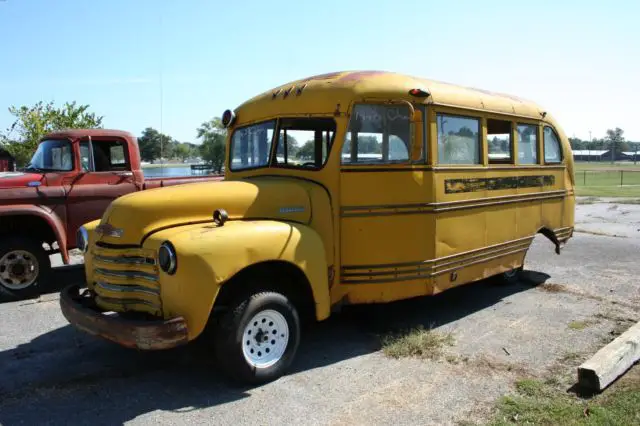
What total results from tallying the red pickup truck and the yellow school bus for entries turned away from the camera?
0

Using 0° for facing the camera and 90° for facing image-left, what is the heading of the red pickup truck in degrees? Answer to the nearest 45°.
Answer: approximately 45°

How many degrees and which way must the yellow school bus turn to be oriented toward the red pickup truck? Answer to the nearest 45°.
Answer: approximately 90° to its right

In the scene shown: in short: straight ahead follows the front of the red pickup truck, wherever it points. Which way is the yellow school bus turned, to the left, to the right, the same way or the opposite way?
the same way

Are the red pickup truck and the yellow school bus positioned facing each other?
no

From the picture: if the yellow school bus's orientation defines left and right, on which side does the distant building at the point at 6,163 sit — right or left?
on its right

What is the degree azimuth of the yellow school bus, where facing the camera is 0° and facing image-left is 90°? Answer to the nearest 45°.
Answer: approximately 45°

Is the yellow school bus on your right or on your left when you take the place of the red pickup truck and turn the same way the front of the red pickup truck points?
on your left

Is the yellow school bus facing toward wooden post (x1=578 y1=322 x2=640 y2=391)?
no
